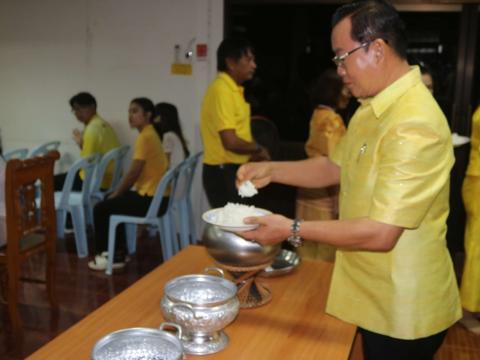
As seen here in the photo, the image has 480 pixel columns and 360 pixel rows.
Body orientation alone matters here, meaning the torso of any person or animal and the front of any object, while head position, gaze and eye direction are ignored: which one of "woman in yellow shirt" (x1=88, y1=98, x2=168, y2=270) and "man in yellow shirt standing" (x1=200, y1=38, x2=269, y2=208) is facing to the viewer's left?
the woman in yellow shirt

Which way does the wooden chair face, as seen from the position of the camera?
facing away from the viewer and to the left of the viewer

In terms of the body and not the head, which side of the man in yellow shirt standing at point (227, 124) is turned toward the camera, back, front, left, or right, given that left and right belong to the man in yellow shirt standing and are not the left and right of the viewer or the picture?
right

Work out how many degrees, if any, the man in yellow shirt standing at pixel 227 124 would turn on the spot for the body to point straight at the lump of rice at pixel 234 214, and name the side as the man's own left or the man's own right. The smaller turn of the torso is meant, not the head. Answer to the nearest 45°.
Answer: approximately 90° to the man's own right

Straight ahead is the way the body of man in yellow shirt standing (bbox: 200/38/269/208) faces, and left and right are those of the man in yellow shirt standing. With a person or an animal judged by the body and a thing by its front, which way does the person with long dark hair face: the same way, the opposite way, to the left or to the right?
the opposite way

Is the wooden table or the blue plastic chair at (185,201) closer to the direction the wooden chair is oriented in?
the blue plastic chair

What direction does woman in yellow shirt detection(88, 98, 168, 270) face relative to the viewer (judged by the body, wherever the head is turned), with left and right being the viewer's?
facing to the left of the viewer

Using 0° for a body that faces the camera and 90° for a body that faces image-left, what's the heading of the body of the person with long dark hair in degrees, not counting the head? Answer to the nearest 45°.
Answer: approximately 90°

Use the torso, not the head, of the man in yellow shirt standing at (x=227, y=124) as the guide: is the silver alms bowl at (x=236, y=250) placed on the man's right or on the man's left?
on the man's right

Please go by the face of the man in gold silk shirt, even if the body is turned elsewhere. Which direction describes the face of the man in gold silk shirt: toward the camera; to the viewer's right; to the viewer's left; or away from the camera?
to the viewer's left

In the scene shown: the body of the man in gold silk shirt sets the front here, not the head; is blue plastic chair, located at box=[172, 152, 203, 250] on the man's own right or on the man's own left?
on the man's own right

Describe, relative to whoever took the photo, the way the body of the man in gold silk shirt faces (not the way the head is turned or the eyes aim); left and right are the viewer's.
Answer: facing to the left of the viewer

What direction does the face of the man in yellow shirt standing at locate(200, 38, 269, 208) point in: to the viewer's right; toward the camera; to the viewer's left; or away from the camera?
to the viewer's right
